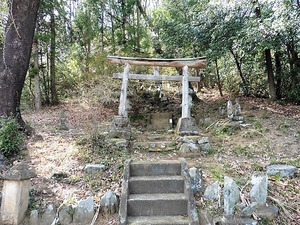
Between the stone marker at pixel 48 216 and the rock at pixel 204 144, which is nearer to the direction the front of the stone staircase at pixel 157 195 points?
the stone marker

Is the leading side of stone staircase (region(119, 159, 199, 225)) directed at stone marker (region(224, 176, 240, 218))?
no

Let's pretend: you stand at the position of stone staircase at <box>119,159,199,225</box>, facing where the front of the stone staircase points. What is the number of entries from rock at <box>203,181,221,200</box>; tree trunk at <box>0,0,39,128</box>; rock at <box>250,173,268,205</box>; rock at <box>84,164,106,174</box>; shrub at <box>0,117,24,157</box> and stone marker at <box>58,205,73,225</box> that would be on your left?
2

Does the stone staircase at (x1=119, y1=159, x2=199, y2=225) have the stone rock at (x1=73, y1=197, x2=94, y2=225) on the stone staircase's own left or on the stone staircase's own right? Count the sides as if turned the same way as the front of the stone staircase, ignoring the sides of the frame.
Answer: on the stone staircase's own right

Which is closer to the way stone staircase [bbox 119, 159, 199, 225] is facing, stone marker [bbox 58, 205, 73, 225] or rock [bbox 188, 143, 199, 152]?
the stone marker

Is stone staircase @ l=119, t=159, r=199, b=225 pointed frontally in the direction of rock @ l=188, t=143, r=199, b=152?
no

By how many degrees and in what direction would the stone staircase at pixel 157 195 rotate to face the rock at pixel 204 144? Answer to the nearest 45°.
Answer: approximately 135° to its left

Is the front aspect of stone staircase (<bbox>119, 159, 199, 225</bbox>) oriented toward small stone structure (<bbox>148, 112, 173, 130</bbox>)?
no

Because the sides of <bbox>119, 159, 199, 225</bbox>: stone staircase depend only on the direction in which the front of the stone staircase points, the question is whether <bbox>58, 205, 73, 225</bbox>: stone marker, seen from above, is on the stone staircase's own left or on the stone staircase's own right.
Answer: on the stone staircase's own right

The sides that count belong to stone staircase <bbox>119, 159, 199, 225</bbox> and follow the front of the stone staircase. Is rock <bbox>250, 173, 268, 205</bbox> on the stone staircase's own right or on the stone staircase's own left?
on the stone staircase's own left

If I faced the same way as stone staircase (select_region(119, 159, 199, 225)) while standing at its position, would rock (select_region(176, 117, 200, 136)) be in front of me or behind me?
behind

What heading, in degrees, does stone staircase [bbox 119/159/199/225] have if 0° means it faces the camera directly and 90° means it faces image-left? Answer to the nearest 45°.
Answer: approximately 0°

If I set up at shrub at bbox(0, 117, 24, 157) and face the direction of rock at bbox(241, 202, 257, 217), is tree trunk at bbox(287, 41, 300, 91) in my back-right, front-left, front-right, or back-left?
front-left
